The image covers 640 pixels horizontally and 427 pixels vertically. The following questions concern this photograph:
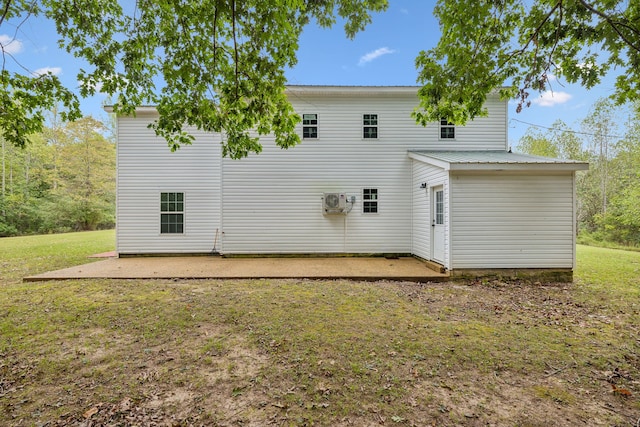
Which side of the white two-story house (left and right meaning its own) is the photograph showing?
back

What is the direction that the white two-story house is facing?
away from the camera
